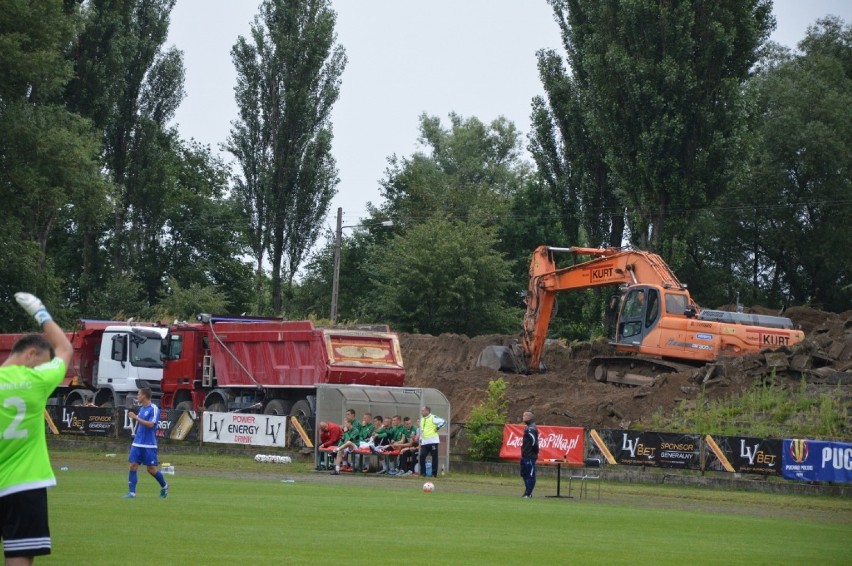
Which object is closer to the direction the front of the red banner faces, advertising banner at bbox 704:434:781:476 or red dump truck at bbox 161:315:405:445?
the advertising banner

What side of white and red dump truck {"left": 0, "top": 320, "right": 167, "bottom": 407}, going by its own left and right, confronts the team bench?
front

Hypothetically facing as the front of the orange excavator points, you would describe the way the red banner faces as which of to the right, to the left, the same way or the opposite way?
to the left

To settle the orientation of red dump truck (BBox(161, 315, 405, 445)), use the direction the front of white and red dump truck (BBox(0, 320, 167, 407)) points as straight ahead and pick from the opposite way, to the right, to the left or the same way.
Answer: the opposite way

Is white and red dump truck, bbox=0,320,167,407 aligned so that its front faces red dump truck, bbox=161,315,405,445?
yes

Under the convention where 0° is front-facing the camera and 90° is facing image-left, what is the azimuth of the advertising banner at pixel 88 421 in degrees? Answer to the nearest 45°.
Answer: approximately 0°

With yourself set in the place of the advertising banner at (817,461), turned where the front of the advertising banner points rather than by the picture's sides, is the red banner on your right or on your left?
on your right

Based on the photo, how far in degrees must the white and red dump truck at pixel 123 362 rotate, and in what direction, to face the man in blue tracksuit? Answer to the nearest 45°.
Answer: approximately 45° to its right

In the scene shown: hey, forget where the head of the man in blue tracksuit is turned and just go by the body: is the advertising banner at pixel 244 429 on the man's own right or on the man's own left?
on the man's own right

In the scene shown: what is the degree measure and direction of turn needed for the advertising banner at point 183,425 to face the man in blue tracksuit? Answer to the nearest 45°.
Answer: approximately 45° to its left

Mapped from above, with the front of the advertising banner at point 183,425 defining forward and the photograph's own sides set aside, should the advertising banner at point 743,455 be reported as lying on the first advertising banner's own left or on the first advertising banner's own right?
on the first advertising banner's own left
